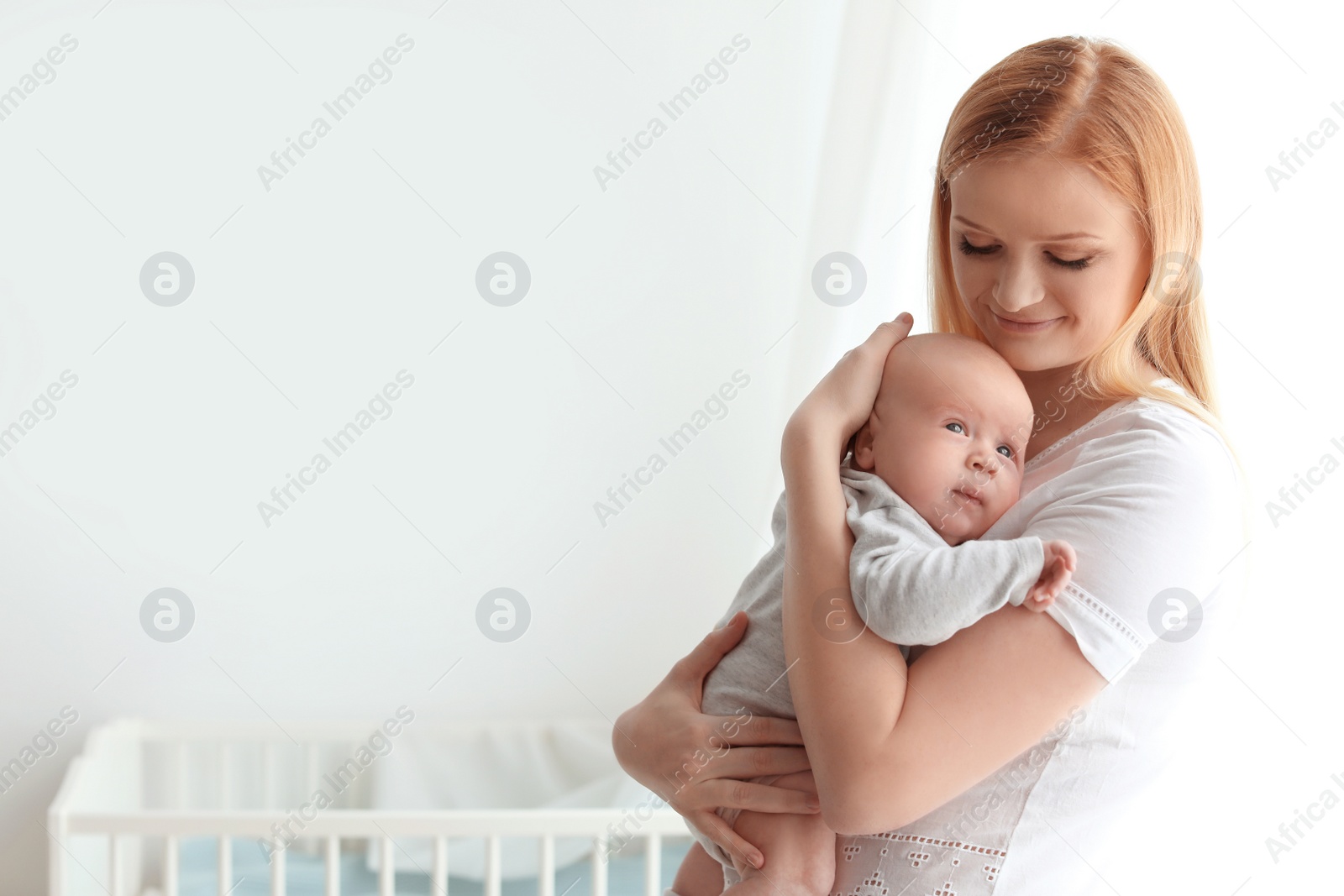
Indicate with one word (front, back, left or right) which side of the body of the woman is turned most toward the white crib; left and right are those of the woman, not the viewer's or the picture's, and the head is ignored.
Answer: right

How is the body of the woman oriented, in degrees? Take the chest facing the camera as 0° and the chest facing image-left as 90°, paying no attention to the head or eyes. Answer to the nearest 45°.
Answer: approximately 45°

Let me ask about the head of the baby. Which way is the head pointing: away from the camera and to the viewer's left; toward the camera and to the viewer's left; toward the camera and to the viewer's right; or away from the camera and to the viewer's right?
toward the camera and to the viewer's right

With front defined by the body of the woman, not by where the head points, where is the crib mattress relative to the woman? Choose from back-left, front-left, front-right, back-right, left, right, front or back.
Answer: right

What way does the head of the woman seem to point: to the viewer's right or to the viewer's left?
to the viewer's left
